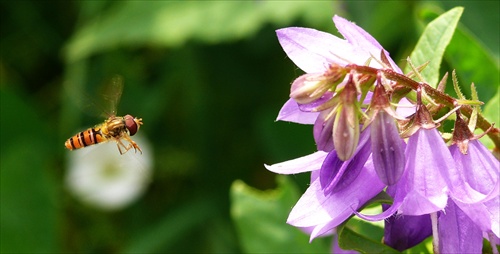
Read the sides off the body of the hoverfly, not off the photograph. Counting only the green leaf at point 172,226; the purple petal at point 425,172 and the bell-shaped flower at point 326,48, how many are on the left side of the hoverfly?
1

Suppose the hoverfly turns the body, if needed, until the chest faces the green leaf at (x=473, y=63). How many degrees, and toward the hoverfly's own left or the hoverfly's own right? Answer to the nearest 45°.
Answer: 0° — it already faces it

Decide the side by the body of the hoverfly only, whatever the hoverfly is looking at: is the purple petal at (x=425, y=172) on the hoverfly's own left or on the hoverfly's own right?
on the hoverfly's own right

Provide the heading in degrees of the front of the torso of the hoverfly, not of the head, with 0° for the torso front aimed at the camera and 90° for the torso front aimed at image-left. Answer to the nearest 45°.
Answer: approximately 270°
